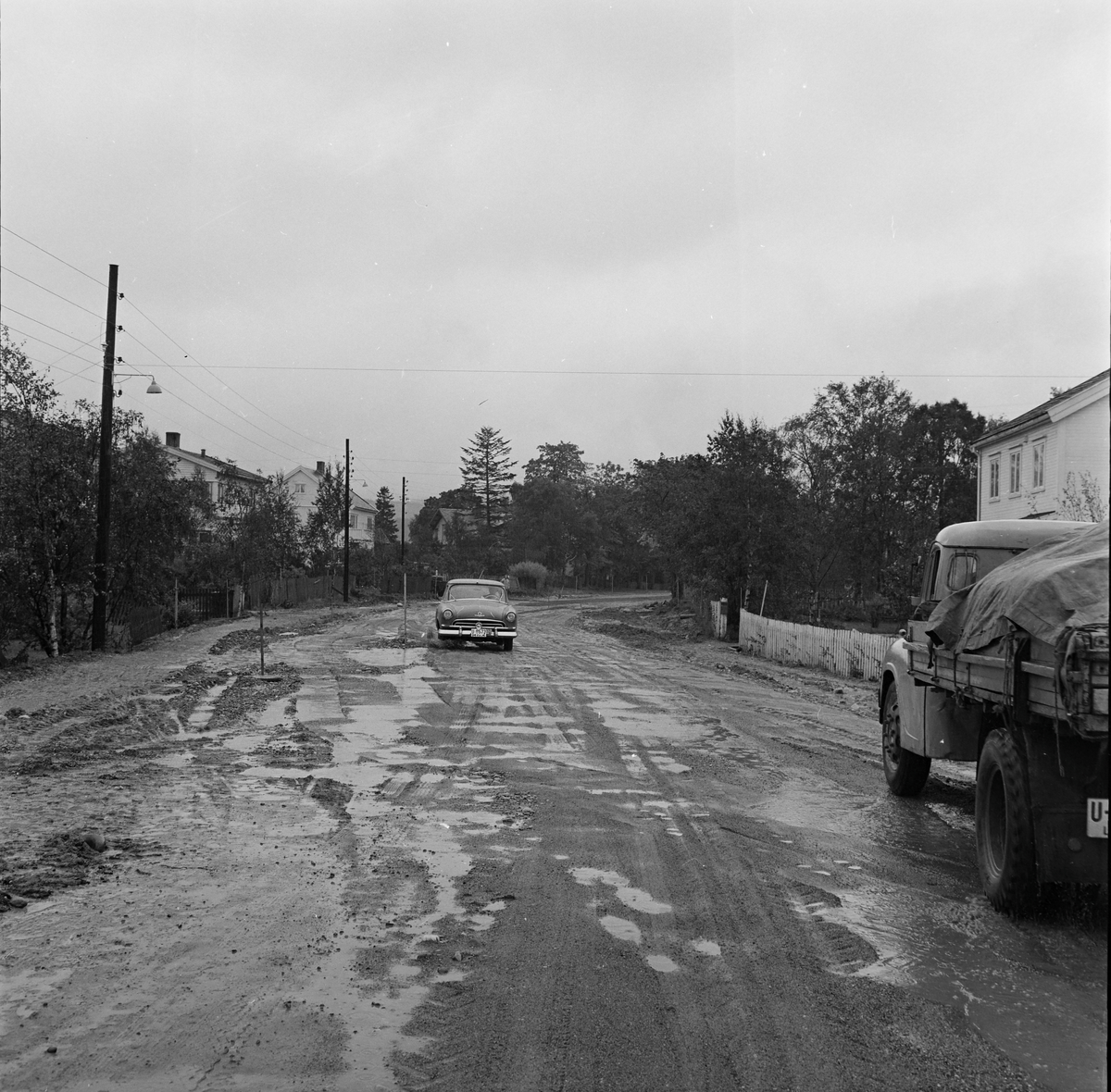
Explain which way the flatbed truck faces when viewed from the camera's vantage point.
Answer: facing away from the viewer and to the left of the viewer

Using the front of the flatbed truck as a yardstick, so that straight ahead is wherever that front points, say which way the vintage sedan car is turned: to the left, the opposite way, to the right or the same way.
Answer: the opposite way

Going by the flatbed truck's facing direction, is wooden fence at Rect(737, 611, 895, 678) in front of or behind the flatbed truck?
in front

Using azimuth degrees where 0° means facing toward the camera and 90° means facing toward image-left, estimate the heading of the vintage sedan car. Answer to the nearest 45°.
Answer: approximately 0°

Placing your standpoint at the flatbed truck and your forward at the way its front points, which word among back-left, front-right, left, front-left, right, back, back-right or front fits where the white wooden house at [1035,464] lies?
front-right

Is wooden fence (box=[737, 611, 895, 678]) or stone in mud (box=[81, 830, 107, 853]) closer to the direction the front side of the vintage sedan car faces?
the stone in mud

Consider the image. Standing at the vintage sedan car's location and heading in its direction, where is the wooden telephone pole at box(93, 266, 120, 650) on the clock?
The wooden telephone pole is roughly at 3 o'clock from the vintage sedan car.

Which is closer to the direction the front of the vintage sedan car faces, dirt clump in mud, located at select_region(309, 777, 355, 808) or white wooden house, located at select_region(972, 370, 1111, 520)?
the dirt clump in mud

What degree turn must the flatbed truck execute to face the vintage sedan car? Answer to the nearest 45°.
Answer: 0° — it already faces it

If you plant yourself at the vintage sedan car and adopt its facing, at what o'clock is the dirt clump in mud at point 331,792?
The dirt clump in mud is roughly at 12 o'clock from the vintage sedan car.

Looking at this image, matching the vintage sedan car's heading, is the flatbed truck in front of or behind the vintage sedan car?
in front

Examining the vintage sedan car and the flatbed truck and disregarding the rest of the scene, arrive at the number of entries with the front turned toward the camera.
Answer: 1
